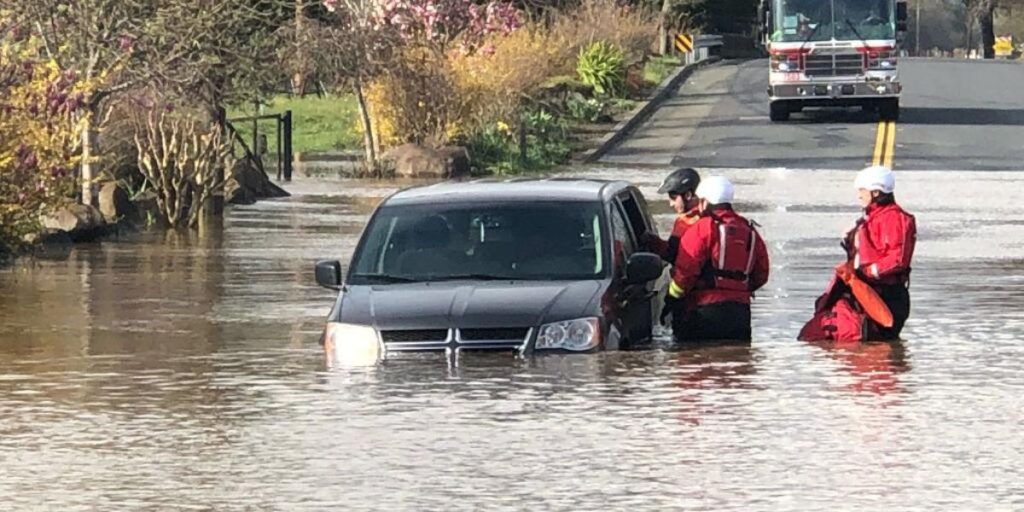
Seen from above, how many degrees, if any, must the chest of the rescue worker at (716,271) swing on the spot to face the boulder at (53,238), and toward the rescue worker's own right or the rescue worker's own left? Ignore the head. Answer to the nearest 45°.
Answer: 0° — they already face it

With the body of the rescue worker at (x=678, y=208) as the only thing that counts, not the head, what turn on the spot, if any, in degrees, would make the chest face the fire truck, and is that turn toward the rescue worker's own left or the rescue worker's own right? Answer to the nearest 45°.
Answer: approximately 90° to the rescue worker's own right

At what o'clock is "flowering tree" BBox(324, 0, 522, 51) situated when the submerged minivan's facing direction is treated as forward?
The flowering tree is roughly at 6 o'clock from the submerged minivan.

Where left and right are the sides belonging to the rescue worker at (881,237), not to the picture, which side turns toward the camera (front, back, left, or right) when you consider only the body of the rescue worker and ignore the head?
left

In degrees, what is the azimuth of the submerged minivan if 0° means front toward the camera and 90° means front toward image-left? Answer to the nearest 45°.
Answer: approximately 0°

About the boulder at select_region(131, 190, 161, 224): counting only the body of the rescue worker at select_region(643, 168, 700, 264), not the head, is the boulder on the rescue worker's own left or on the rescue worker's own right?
on the rescue worker's own right

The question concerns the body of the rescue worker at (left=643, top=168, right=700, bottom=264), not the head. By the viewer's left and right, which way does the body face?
facing to the left of the viewer

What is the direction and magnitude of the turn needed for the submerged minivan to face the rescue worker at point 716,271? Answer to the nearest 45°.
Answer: approximately 90° to its left

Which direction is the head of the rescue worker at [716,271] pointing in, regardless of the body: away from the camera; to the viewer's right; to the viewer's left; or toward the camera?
away from the camera
